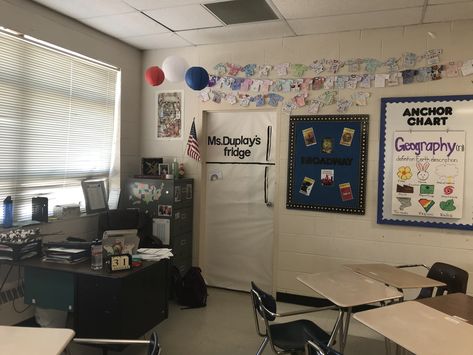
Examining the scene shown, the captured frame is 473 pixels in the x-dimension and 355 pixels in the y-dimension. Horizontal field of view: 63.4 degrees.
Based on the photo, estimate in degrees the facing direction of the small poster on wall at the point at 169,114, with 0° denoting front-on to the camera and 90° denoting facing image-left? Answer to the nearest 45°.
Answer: approximately 0°

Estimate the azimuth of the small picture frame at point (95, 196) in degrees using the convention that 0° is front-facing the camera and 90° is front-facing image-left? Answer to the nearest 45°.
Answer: approximately 0°

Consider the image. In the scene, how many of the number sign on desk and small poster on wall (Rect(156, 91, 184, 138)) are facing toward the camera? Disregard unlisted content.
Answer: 2

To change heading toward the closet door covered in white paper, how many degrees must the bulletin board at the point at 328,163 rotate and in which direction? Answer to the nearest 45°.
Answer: approximately 90° to its right

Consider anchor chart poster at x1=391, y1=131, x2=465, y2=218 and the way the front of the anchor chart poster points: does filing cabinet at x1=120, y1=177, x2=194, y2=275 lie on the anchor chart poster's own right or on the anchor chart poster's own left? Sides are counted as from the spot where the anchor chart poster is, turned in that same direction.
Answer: on the anchor chart poster's own right

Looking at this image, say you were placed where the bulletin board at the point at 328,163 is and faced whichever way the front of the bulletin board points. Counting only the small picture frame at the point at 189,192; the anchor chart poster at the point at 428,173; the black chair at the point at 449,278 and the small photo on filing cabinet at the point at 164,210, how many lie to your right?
2

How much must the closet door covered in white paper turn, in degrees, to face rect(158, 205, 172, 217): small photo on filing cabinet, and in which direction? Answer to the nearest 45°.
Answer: approximately 90° to its right

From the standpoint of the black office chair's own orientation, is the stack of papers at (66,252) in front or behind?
in front

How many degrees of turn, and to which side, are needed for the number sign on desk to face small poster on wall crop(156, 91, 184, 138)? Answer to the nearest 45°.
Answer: approximately 180°

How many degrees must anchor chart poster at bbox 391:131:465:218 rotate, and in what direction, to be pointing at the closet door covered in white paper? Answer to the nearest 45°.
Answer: approximately 90° to its right

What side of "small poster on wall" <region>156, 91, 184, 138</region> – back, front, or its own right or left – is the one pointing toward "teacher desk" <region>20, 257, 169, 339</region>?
front

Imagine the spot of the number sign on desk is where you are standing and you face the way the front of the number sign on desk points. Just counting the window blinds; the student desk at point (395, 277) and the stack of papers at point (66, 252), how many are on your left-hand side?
1
